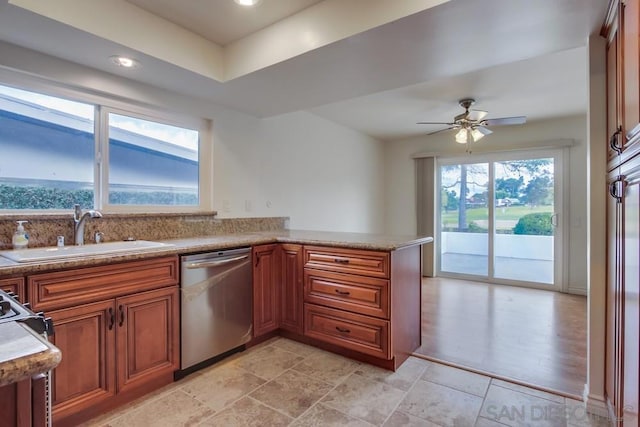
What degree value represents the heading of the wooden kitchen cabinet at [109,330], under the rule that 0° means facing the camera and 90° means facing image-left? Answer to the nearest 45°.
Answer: approximately 315°

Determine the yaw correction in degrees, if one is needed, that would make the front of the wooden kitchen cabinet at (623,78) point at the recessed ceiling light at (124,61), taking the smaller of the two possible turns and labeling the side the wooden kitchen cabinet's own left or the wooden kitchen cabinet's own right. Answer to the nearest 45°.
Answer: approximately 45° to the wooden kitchen cabinet's own left

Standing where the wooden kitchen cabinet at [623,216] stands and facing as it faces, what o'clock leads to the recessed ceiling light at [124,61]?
The recessed ceiling light is roughly at 11 o'clock from the wooden kitchen cabinet.

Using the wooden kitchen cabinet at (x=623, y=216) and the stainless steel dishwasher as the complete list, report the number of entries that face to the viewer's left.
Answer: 1

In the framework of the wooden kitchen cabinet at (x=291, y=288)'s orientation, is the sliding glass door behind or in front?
behind

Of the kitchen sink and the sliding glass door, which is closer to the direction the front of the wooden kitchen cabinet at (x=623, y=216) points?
the kitchen sink

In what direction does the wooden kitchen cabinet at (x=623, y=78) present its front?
to the viewer's left

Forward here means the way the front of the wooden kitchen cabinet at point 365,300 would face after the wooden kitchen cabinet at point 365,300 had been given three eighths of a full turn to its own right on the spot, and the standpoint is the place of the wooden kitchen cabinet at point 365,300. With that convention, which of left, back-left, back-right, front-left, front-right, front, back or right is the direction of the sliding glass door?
front-right

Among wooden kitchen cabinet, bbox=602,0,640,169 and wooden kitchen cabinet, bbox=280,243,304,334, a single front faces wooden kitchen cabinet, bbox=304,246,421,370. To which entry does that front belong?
wooden kitchen cabinet, bbox=602,0,640,169

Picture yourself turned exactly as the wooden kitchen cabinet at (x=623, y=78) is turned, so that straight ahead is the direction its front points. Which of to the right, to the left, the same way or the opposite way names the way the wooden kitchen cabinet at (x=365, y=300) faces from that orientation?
to the left

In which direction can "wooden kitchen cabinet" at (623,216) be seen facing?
to the viewer's left
